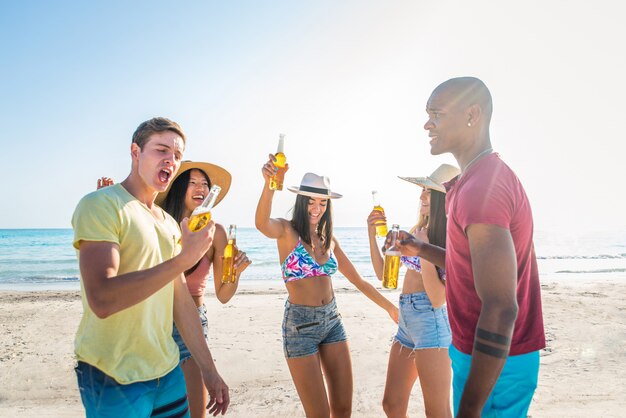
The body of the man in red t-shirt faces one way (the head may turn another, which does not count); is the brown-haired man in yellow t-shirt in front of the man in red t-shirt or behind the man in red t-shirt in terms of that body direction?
in front

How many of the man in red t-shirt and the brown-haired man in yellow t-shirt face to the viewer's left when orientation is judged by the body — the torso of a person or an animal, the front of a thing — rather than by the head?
1

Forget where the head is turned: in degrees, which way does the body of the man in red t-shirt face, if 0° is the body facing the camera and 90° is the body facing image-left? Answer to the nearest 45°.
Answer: approximately 90°

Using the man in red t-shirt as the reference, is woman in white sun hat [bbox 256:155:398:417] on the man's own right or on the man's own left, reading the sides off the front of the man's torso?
on the man's own right

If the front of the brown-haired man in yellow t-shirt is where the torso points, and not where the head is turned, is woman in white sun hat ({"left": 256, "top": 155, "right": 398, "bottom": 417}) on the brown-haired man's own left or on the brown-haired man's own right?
on the brown-haired man's own left

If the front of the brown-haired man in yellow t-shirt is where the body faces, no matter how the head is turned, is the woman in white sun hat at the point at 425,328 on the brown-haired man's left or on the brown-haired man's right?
on the brown-haired man's left

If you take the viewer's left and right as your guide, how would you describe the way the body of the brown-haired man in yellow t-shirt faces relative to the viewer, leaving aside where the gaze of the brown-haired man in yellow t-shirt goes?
facing the viewer and to the right of the viewer

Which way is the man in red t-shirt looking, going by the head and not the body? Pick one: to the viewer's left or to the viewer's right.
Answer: to the viewer's left

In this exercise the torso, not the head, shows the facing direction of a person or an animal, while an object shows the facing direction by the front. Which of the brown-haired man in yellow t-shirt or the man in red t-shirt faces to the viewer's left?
the man in red t-shirt

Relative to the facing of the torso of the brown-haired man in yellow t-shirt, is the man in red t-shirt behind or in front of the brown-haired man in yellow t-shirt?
in front

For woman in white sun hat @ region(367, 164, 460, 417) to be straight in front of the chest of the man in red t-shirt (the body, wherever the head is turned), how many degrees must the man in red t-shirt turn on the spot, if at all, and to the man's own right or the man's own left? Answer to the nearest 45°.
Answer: approximately 90° to the man's own right

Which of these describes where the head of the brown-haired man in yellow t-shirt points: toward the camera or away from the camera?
toward the camera
